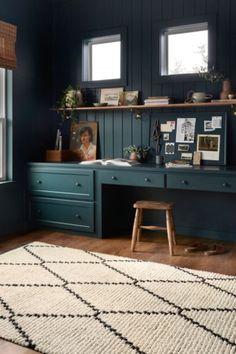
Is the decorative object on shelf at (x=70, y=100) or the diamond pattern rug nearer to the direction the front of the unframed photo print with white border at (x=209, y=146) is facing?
the diamond pattern rug

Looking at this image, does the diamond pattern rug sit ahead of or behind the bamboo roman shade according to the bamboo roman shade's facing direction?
ahead

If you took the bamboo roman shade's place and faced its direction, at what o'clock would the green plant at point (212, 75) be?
The green plant is roughly at 11 o'clock from the bamboo roman shade.

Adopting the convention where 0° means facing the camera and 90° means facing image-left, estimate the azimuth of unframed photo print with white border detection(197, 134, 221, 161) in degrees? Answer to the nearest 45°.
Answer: approximately 0°

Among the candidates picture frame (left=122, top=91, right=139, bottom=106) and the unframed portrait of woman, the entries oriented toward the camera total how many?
2

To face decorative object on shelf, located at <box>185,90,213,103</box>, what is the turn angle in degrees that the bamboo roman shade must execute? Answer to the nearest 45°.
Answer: approximately 45° to its left

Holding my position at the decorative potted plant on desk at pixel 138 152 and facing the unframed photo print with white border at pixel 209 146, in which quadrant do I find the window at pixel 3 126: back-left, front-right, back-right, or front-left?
back-right

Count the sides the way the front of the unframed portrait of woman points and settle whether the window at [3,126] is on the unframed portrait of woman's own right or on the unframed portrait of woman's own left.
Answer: on the unframed portrait of woman's own right

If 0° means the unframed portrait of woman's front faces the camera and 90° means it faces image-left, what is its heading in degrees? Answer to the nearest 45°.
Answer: approximately 0°
